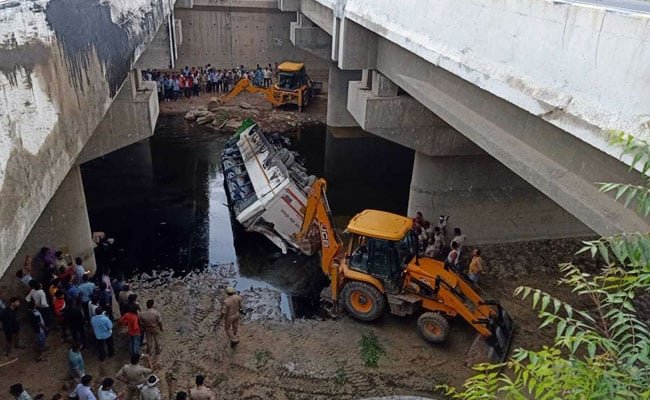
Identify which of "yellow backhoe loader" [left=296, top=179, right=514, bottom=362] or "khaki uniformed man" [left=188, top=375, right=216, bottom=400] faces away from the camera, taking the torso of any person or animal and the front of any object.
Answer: the khaki uniformed man

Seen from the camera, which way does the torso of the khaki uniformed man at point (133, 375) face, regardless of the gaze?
away from the camera

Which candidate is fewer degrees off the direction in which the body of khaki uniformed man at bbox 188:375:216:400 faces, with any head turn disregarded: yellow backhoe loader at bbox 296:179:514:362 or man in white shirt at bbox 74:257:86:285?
the man in white shirt

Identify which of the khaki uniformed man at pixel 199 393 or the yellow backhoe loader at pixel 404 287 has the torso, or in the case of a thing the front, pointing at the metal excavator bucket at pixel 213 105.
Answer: the khaki uniformed man

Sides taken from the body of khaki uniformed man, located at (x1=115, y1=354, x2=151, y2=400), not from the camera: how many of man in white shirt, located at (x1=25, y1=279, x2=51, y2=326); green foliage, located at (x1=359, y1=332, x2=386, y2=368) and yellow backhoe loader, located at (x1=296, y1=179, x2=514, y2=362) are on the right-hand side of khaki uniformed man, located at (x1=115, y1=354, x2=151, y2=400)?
2

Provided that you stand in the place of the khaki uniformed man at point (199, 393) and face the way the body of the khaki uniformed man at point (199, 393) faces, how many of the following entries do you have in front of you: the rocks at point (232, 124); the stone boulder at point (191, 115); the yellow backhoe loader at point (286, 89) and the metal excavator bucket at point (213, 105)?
4

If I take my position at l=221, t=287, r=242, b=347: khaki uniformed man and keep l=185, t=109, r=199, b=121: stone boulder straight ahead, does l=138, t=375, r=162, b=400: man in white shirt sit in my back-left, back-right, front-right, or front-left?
back-left

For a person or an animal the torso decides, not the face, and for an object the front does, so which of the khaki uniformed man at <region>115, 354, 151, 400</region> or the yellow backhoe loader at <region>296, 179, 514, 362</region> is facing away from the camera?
the khaki uniformed man

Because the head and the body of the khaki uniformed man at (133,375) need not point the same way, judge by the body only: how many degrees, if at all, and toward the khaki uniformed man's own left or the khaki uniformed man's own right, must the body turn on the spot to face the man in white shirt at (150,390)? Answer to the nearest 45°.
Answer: approximately 180°

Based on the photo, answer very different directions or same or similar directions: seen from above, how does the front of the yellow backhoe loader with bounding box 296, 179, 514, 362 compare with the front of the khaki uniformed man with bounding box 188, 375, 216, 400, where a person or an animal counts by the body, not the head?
very different directions

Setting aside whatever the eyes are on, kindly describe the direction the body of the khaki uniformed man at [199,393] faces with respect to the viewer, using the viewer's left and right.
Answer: facing away from the viewer

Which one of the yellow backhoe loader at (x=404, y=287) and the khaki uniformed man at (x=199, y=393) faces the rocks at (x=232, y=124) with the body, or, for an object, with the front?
the khaki uniformed man
